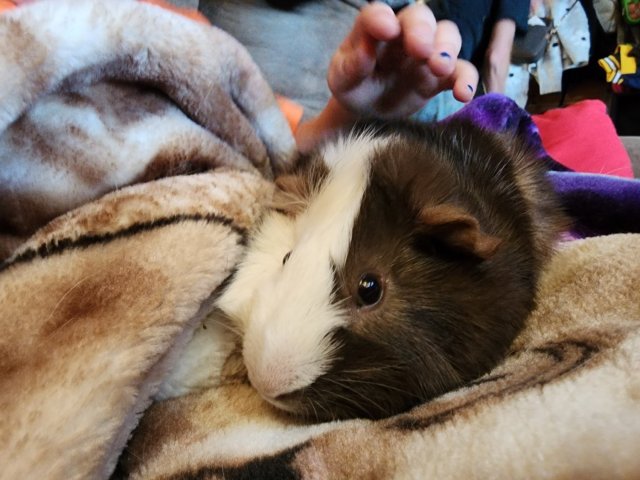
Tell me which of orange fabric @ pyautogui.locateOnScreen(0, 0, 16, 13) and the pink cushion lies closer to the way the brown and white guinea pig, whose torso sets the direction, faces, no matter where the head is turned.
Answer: the orange fabric

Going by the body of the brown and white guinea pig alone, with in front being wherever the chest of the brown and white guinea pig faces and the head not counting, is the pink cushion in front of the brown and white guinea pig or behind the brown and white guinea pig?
behind

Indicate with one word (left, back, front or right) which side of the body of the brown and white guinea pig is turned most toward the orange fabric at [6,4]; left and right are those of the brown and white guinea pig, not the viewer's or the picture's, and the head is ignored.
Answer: right

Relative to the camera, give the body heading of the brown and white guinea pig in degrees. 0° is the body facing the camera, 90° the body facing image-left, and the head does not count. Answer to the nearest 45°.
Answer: approximately 45°
